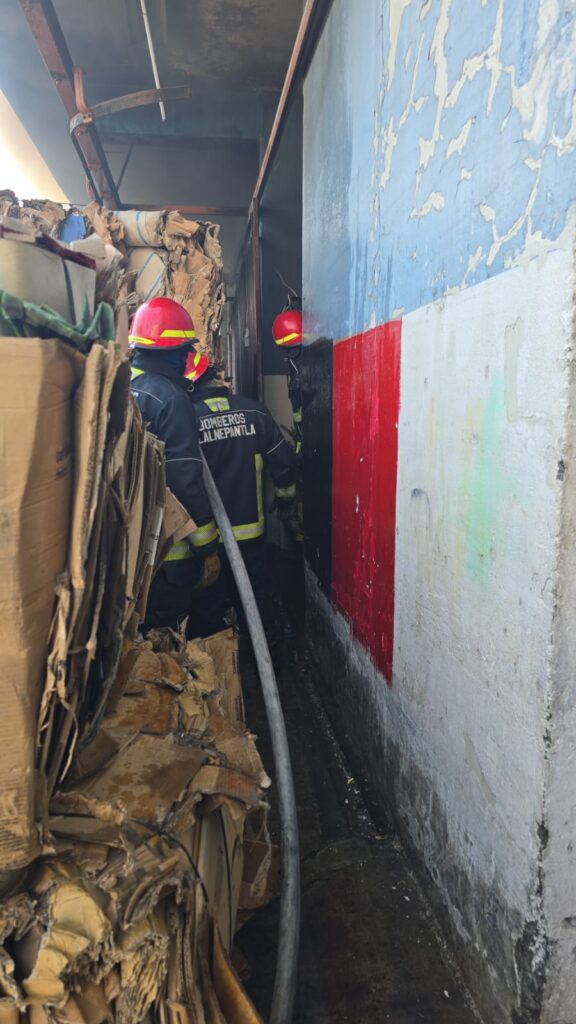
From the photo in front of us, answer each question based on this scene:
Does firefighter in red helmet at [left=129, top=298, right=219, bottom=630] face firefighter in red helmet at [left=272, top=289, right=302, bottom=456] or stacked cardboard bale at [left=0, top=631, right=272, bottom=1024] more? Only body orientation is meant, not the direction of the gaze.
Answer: the firefighter in red helmet

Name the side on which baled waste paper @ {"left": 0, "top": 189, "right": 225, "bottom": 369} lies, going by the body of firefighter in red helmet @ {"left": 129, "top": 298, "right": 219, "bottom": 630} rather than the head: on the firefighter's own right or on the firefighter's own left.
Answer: on the firefighter's own left

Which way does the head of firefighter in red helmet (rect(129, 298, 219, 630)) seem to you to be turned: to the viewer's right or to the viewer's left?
to the viewer's right

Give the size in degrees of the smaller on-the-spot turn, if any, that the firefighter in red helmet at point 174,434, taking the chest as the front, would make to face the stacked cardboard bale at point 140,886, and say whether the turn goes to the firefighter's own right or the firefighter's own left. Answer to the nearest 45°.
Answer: approximately 135° to the firefighter's own right

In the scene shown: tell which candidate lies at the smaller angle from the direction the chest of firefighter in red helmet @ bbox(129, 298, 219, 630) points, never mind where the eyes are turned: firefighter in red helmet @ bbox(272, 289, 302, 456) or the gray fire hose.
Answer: the firefighter in red helmet

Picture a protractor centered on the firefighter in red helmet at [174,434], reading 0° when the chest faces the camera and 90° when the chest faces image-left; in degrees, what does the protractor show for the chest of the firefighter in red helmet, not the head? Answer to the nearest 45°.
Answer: approximately 225°
